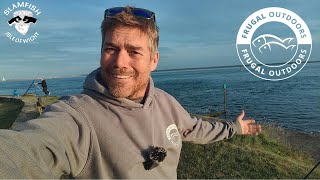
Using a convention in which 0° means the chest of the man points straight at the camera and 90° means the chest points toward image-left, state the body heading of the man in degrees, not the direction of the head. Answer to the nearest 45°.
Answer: approximately 315°
